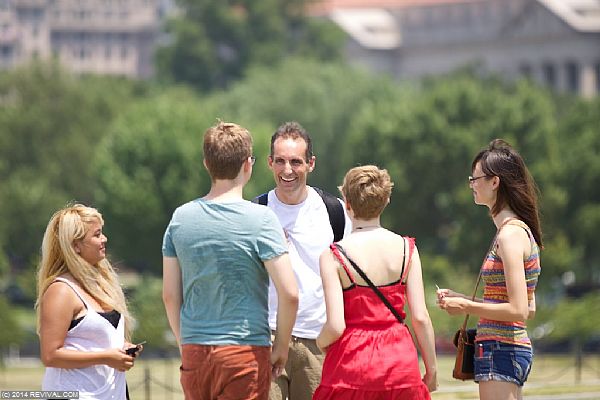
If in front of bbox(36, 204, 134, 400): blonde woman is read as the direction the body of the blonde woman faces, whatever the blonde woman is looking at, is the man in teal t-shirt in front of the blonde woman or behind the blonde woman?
in front

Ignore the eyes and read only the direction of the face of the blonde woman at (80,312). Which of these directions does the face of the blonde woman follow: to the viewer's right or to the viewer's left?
to the viewer's right

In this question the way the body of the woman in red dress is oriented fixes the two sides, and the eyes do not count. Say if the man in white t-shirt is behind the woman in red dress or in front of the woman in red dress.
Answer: in front

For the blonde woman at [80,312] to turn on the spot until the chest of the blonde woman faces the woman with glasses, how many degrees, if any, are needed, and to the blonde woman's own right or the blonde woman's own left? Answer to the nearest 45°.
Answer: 0° — they already face them

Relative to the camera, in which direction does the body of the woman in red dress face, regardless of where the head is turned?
away from the camera

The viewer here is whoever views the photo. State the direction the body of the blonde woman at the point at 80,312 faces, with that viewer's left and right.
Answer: facing to the right of the viewer

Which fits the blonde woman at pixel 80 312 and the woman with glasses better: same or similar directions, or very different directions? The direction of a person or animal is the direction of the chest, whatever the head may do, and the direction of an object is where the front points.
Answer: very different directions

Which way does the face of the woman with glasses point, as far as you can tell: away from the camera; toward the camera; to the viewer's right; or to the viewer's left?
to the viewer's left

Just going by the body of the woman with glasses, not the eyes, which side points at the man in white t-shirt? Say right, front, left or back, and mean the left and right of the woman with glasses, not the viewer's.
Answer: front

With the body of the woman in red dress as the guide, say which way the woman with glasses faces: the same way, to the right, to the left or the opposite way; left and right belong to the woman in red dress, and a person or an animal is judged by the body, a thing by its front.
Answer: to the left

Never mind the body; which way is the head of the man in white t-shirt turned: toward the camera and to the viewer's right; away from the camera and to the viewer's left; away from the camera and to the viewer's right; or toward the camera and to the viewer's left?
toward the camera and to the viewer's left

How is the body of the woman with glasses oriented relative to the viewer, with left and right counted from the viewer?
facing to the left of the viewer

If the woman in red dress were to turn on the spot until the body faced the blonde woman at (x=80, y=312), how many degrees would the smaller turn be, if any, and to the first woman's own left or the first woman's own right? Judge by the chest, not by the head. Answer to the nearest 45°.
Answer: approximately 90° to the first woman's own left

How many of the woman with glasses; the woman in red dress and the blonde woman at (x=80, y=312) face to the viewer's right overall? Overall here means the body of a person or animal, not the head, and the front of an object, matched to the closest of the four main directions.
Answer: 1
